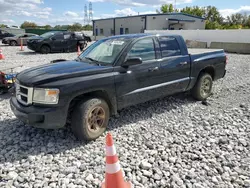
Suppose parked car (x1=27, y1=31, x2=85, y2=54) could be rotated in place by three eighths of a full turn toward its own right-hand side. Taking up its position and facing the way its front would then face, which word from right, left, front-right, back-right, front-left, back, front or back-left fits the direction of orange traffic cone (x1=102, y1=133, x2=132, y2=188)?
back

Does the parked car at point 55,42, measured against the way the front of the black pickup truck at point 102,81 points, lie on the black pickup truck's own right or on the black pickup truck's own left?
on the black pickup truck's own right

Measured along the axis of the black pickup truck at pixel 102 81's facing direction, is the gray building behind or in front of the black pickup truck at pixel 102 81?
behind

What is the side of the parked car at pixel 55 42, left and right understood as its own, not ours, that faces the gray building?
back

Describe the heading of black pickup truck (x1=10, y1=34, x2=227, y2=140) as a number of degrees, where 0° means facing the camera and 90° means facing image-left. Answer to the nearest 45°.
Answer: approximately 45°

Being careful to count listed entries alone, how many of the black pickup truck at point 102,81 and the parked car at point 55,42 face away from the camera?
0

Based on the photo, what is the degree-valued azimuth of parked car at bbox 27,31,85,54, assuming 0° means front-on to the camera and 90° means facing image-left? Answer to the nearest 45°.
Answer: approximately 45°

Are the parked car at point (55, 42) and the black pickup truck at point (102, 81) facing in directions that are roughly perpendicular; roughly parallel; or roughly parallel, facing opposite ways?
roughly parallel
